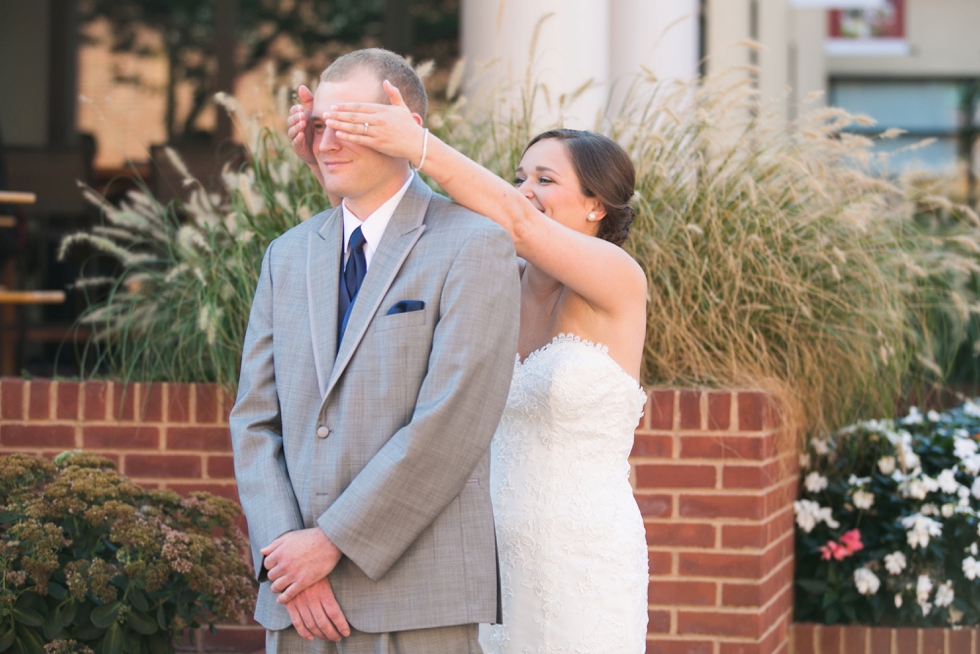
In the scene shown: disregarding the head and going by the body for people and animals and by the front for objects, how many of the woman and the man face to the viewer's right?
0

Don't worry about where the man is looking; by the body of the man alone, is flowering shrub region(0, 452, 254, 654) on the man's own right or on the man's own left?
on the man's own right

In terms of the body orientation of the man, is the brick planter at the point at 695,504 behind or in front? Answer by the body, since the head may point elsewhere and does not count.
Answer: behind

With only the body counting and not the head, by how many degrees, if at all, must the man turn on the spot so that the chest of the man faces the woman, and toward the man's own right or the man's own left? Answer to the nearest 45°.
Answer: approximately 180°

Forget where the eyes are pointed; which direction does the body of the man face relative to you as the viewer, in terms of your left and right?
facing the viewer and to the left of the viewer

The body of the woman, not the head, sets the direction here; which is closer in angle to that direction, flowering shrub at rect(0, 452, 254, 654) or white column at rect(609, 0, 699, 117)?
the flowering shrub

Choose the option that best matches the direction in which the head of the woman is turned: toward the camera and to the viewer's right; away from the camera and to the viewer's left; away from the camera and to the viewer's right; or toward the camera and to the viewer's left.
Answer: toward the camera and to the viewer's left

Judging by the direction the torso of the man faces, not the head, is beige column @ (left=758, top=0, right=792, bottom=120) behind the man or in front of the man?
behind

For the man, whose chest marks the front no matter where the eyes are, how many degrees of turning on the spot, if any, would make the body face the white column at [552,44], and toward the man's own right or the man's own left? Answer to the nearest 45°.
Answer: approximately 135° to the man's own right

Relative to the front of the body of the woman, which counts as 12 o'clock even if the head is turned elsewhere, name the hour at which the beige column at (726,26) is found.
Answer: The beige column is roughly at 5 o'clock from the woman.
